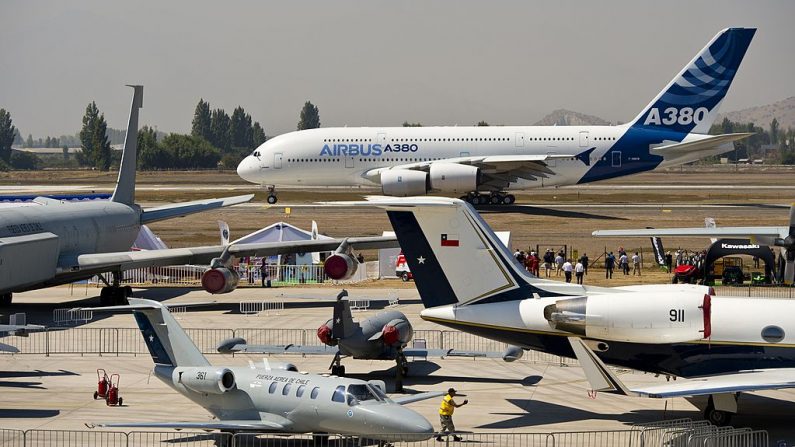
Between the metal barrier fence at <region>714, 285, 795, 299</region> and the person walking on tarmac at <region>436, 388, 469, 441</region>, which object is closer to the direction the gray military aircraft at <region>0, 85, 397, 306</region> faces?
the person walking on tarmac

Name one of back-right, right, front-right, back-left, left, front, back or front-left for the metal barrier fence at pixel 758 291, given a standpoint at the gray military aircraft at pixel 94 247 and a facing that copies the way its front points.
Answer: back-left

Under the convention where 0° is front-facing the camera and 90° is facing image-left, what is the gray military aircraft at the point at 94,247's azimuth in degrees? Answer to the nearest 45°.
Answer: approximately 45°

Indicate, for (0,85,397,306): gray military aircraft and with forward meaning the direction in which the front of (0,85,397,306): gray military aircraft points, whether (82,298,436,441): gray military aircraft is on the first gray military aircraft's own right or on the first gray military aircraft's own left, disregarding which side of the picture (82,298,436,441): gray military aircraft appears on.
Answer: on the first gray military aircraft's own left

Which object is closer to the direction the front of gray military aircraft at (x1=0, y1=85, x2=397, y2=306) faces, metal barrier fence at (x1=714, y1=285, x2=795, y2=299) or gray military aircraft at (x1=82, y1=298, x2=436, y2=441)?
the gray military aircraft

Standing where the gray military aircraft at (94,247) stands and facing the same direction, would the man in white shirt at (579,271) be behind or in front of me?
behind

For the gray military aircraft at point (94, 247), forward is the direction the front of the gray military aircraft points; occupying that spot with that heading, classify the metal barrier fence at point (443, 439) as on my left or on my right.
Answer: on my left

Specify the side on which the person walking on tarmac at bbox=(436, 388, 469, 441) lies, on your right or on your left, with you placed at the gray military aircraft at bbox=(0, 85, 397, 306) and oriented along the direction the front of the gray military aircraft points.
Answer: on your left
